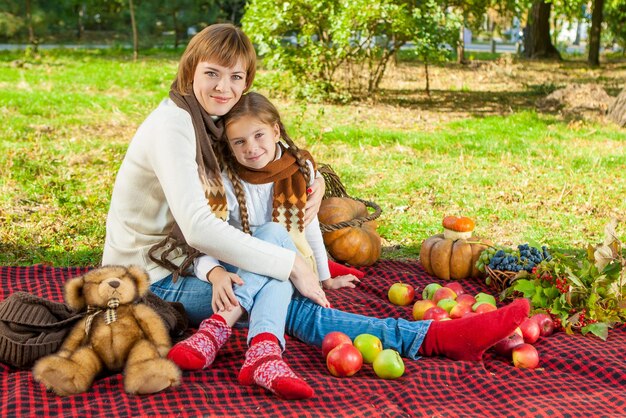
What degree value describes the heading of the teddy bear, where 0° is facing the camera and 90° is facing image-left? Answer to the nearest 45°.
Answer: approximately 0°

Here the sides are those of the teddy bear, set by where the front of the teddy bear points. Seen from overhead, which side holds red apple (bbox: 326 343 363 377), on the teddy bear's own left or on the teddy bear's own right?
on the teddy bear's own left

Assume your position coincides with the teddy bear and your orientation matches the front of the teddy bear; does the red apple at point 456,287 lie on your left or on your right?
on your left

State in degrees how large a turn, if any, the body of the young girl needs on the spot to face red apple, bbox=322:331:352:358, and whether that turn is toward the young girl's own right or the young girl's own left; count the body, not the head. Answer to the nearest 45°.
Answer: approximately 45° to the young girl's own left

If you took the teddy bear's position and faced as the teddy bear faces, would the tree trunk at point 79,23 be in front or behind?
behind

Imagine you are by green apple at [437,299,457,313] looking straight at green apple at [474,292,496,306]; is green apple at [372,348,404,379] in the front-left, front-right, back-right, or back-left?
back-right

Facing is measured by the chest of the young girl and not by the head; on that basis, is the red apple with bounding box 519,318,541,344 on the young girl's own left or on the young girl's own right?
on the young girl's own left

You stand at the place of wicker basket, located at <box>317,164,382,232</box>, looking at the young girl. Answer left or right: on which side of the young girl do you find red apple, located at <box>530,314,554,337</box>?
left
